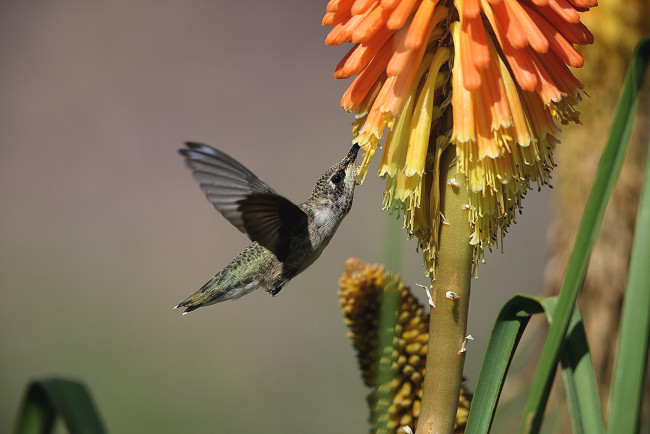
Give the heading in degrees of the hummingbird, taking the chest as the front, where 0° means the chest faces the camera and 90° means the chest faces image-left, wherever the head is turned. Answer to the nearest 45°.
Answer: approximately 270°
